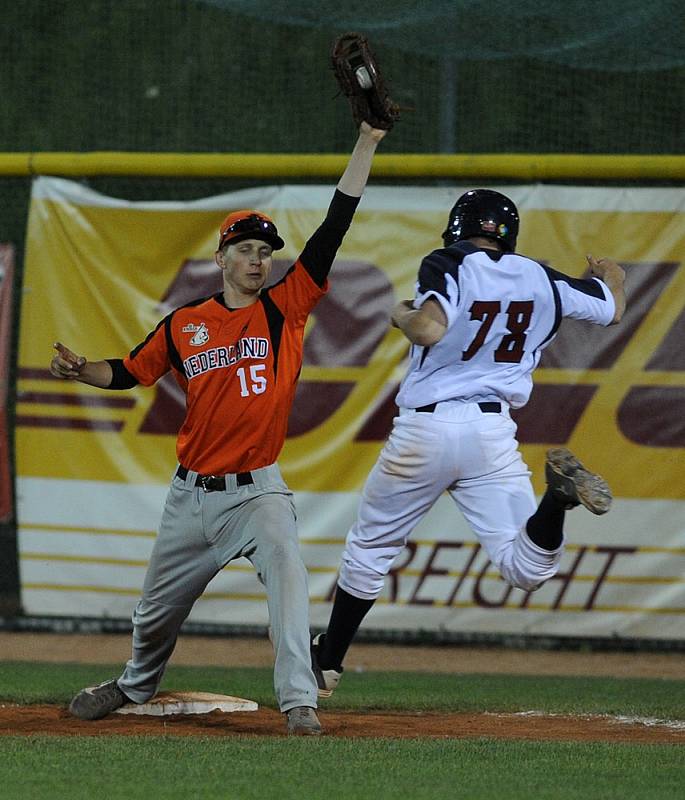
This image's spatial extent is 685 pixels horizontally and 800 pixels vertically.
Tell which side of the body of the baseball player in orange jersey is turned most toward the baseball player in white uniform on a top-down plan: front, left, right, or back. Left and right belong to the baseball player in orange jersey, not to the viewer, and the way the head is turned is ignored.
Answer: left

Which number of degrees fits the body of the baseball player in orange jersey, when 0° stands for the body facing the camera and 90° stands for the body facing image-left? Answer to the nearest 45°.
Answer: approximately 0°

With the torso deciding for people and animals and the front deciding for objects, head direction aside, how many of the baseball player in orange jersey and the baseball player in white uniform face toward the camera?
1

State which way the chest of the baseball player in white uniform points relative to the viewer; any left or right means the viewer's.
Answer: facing away from the viewer and to the left of the viewer

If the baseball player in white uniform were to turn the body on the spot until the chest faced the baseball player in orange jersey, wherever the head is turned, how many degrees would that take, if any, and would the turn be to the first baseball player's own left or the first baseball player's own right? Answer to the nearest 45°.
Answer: approximately 90° to the first baseball player's own left
